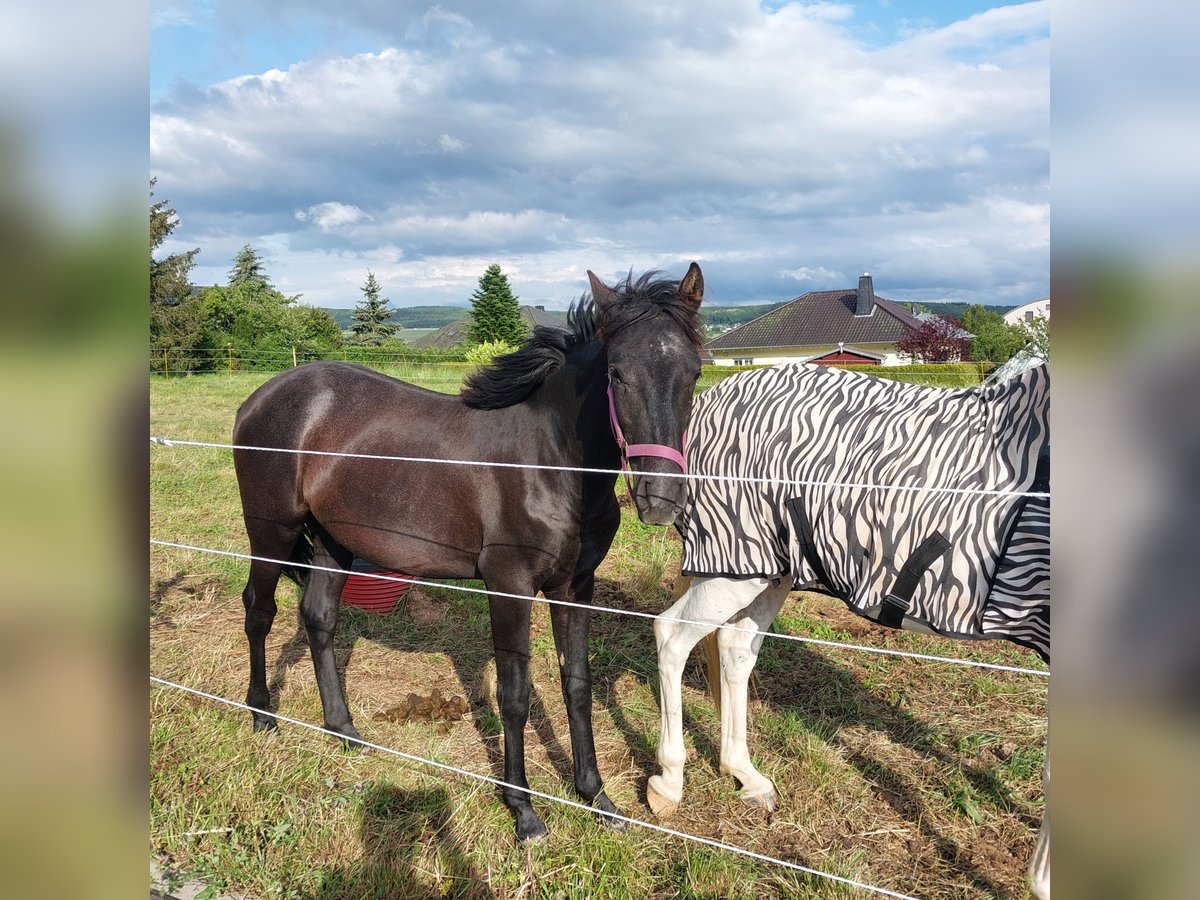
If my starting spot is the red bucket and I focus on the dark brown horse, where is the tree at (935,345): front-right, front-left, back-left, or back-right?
back-left

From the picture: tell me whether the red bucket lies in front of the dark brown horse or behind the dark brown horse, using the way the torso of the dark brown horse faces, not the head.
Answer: behind

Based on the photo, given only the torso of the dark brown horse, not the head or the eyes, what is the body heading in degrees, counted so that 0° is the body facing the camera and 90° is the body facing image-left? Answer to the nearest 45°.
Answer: approximately 315°

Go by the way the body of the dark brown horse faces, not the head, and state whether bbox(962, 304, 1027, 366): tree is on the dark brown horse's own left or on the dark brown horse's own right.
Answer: on the dark brown horse's own left

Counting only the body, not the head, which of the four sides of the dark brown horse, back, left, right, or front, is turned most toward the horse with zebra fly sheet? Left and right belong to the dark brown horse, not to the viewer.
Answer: front

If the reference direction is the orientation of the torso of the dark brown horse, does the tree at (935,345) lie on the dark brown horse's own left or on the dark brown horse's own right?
on the dark brown horse's own left
